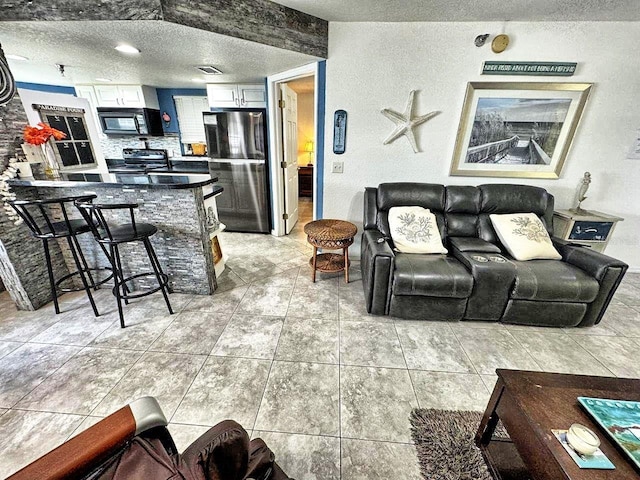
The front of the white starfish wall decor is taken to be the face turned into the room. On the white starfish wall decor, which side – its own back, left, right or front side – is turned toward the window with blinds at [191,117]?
right

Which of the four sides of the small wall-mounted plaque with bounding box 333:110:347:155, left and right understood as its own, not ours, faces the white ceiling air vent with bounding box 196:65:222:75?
right

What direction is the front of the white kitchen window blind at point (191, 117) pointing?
toward the camera

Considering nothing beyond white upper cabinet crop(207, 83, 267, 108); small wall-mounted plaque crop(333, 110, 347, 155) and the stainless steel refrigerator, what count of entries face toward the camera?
3

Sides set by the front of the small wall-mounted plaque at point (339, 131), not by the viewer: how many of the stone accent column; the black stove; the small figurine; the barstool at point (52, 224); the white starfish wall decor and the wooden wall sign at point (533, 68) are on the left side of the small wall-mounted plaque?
3

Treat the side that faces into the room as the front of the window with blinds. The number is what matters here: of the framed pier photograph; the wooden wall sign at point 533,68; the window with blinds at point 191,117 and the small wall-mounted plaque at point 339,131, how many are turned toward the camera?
4

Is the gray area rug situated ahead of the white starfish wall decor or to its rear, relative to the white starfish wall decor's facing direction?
ahead

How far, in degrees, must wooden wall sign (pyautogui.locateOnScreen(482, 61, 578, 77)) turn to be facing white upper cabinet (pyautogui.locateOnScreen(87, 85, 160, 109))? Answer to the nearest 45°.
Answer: approximately 90° to its right

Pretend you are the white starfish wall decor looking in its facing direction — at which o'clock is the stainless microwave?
The stainless microwave is roughly at 3 o'clock from the white starfish wall decor.

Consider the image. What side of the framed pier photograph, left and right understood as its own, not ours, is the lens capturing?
front

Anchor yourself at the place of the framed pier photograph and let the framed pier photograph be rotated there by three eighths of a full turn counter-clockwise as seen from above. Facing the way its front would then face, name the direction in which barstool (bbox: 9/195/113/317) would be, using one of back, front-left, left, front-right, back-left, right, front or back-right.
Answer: back

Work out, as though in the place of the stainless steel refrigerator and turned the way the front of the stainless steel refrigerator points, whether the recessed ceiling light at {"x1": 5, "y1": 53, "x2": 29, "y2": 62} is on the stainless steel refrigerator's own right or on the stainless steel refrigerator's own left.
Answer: on the stainless steel refrigerator's own right

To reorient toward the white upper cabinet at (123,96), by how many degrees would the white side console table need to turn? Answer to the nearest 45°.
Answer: approximately 45° to its right

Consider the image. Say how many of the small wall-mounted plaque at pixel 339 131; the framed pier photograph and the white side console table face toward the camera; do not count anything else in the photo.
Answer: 3

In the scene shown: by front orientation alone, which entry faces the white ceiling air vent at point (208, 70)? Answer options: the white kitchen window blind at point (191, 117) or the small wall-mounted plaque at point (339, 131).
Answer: the white kitchen window blind

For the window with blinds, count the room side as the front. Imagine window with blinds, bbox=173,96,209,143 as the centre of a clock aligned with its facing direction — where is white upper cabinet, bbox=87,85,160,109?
The white upper cabinet is roughly at 3 o'clock from the window with blinds.

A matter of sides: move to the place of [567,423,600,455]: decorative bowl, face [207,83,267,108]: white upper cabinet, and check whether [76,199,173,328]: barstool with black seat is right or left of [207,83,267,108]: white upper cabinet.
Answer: left

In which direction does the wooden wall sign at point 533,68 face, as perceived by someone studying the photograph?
facing the viewer

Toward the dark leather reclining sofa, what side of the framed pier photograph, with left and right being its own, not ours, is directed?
front
